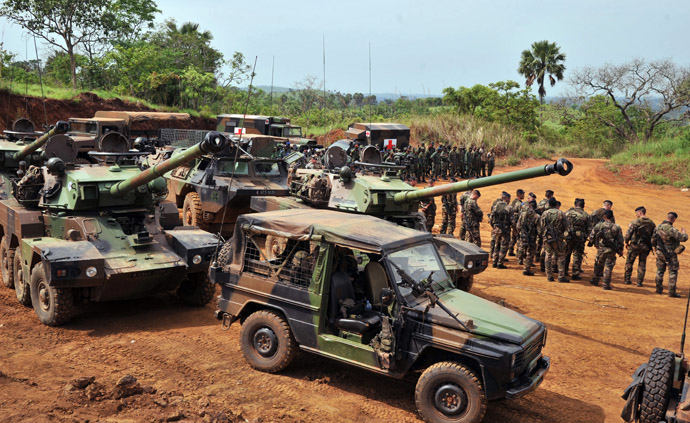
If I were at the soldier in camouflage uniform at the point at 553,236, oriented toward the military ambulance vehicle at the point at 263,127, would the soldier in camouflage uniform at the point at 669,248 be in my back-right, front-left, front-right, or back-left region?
back-right

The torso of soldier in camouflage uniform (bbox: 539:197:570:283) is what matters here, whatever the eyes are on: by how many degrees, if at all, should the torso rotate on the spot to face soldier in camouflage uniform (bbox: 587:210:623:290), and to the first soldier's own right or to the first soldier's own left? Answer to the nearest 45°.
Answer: approximately 90° to the first soldier's own right

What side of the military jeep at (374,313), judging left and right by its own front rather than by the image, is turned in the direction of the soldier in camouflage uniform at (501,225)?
left

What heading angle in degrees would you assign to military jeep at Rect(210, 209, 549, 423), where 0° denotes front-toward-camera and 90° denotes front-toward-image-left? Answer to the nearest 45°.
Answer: approximately 315°

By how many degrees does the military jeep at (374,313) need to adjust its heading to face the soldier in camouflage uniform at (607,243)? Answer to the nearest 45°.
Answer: approximately 90° to its left

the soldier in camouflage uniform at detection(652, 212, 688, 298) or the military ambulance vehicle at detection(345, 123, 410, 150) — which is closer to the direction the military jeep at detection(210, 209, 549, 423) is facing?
the soldier in camouflage uniform

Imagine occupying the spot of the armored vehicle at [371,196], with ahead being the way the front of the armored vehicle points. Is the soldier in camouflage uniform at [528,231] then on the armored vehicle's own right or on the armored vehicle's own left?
on the armored vehicle's own left
